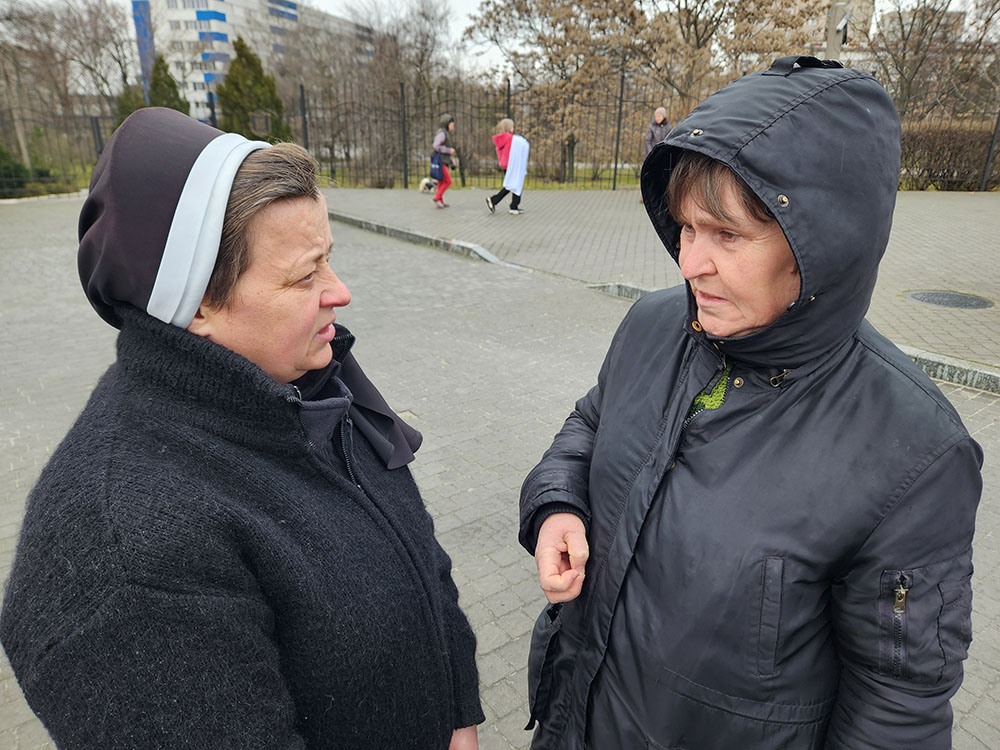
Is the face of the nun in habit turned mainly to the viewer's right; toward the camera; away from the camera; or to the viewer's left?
to the viewer's right

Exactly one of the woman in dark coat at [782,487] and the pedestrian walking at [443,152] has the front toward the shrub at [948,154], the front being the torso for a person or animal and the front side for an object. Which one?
the pedestrian walking

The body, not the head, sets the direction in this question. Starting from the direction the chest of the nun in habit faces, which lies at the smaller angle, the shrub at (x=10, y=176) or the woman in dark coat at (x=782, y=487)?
the woman in dark coat

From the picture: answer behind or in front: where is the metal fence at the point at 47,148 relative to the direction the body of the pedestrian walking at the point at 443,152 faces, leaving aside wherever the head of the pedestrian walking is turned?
behind

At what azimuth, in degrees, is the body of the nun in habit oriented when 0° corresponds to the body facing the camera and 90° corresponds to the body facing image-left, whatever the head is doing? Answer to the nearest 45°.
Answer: approximately 315°

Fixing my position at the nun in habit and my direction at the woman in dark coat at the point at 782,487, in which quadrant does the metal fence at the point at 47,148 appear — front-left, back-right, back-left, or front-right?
back-left

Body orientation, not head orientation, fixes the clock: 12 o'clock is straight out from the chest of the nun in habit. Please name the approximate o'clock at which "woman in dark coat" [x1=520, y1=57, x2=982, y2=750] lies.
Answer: The woman in dark coat is roughly at 11 o'clock from the nun in habit.

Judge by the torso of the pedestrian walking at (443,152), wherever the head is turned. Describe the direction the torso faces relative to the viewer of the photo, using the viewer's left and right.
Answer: facing to the right of the viewer

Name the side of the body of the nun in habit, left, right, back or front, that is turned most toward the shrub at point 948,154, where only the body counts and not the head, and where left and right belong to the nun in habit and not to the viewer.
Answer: left

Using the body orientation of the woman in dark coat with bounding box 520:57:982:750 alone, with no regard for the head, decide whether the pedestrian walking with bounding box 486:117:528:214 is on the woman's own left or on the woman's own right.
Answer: on the woman's own right

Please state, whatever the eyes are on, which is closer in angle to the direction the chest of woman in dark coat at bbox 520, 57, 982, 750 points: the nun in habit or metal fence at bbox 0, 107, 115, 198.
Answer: the nun in habit

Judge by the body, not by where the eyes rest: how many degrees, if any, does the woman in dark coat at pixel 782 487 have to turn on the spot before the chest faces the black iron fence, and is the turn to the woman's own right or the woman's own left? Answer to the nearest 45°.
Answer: approximately 90° to the woman's own right

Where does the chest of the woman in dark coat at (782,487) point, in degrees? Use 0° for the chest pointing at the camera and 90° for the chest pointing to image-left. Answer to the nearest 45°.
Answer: approximately 45°

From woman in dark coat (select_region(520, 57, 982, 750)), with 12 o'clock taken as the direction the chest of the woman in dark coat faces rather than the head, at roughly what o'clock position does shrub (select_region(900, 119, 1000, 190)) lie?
The shrub is roughly at 5 o'clock from the woman in dark coat.

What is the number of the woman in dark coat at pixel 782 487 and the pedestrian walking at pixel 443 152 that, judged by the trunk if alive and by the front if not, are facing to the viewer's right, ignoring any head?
1
